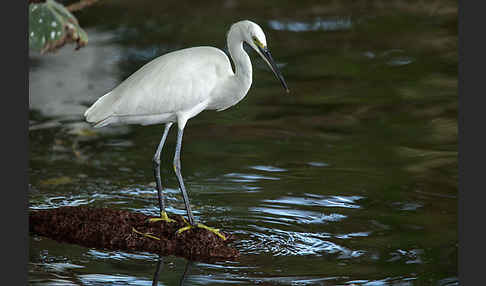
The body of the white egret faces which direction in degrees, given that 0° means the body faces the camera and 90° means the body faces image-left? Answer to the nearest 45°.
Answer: approximately 270°
